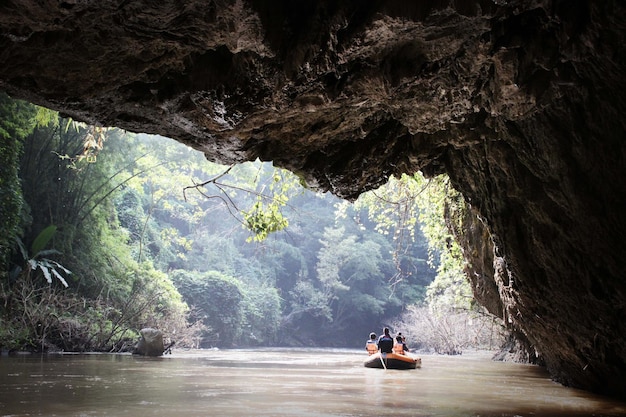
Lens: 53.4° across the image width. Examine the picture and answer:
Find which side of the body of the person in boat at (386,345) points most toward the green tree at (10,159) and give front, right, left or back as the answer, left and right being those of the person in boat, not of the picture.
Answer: left

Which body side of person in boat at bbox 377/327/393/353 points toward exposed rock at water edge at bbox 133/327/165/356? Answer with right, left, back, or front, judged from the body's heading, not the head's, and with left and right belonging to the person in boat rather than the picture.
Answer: left

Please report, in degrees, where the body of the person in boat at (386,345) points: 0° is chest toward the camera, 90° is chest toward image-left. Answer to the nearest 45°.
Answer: approximately 180°

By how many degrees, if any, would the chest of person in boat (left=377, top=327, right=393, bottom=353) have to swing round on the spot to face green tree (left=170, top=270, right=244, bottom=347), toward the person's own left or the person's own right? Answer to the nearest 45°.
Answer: approximately 45° to the person's own left

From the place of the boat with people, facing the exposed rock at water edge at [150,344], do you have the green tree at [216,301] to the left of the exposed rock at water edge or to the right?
right
